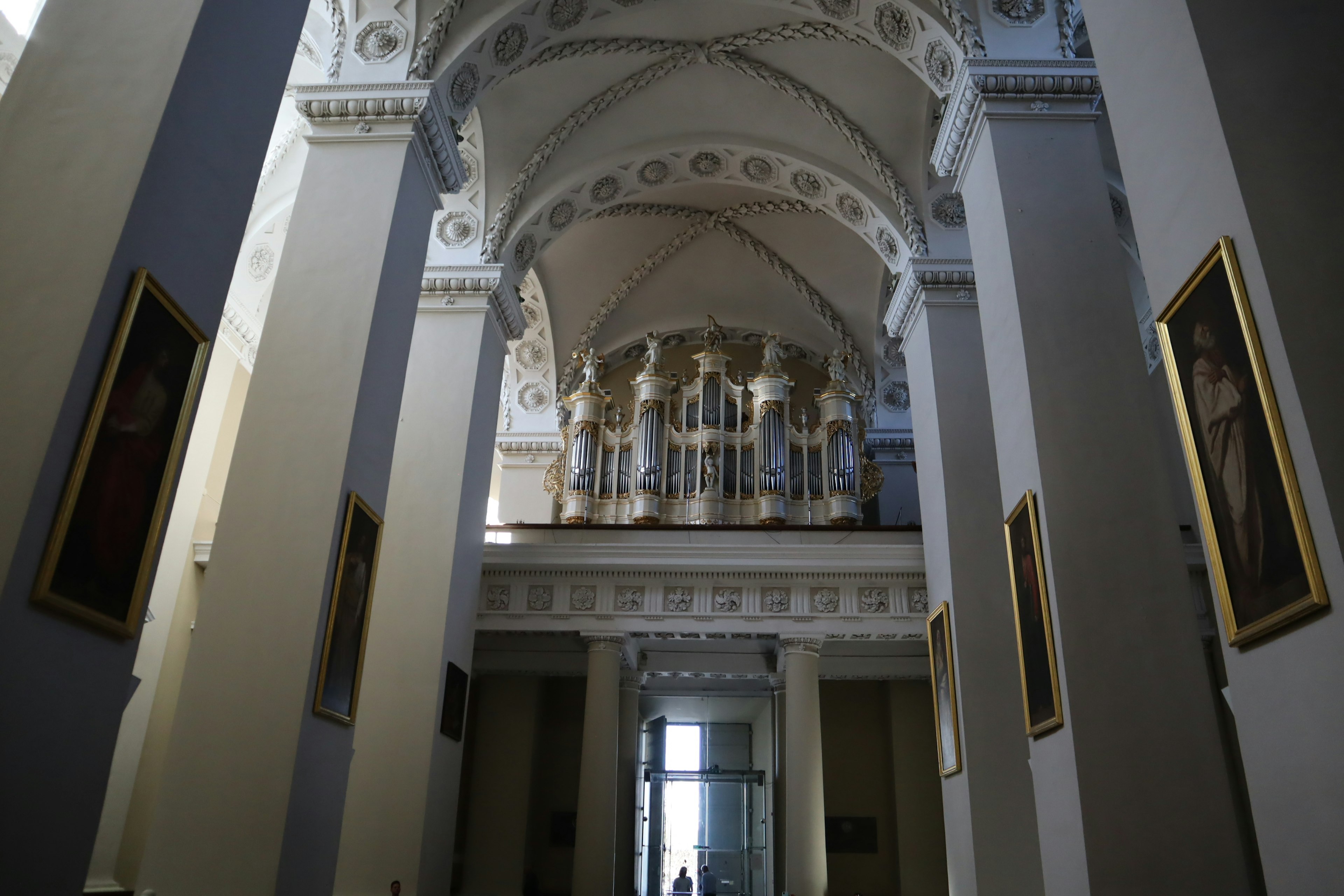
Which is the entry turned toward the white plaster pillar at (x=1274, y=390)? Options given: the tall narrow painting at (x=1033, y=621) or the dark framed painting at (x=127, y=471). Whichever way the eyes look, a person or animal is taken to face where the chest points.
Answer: the dark framed painting

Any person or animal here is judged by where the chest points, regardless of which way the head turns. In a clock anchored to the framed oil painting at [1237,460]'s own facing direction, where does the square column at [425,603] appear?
The square column is roughly at 2 o'clock from the framed oil painting.

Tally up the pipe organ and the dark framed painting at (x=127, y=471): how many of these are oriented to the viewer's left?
0

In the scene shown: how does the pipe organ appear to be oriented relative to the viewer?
toward the camera

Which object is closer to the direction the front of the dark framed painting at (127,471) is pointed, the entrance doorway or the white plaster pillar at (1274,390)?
the white plaster pillar

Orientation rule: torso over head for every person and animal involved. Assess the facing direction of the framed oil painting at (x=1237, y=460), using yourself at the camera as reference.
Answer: facing the viewer and to the left of the viewer

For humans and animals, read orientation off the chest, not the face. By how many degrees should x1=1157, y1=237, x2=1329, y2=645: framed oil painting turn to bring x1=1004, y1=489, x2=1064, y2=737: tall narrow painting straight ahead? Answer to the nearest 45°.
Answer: approximately 90° to its right

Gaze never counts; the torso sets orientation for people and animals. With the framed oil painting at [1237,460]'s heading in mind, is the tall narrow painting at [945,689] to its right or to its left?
on its right

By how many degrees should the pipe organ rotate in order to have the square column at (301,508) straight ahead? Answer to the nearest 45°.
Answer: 0° — it already faces it

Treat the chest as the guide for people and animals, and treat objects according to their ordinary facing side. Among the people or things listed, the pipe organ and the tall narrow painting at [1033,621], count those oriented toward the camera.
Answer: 1

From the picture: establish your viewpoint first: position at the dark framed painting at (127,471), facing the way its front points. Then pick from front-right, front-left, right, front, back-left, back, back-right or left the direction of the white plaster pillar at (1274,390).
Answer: front

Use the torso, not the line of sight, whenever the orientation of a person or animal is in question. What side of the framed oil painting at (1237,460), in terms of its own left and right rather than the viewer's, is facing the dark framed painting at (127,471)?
front

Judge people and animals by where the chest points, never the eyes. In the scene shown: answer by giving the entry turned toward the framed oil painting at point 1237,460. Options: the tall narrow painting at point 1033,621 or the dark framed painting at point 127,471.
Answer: the dark framed painting

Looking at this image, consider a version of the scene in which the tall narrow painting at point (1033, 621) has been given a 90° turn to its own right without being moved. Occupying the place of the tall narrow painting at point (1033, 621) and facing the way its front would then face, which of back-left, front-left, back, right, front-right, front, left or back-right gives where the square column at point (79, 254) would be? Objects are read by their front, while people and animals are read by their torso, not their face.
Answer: back-left

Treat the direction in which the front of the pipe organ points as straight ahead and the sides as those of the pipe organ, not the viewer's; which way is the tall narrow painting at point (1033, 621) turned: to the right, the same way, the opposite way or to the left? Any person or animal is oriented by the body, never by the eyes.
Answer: to the right

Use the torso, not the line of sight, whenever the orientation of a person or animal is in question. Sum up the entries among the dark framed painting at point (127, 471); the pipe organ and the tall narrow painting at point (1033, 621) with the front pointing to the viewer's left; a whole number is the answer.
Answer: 1

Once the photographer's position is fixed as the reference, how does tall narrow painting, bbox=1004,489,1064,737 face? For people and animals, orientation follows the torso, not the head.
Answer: facing to the left of the viewer

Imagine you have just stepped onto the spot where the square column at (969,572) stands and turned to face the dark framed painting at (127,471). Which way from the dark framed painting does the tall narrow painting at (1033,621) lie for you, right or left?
left

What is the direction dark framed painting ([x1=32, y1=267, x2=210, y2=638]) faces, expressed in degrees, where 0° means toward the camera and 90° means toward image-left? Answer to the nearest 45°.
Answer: approximately 315°
